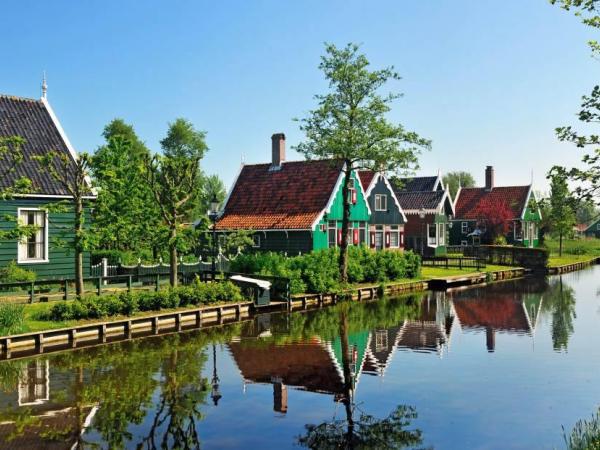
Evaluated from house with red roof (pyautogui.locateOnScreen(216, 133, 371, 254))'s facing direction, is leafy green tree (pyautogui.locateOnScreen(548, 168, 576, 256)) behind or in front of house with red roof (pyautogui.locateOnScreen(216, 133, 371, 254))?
in front

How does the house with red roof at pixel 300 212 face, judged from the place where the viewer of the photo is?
facing the viewer and to the right of the viewer

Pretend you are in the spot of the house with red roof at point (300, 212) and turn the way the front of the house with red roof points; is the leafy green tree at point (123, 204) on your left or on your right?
on your right

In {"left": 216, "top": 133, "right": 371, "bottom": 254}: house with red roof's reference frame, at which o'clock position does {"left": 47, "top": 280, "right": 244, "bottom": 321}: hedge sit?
The hedge is roughly at 2 o'clock from the house with red roof.

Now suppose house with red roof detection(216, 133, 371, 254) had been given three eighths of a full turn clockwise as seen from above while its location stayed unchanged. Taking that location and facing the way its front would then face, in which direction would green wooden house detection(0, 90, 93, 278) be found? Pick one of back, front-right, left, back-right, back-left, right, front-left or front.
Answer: front-left

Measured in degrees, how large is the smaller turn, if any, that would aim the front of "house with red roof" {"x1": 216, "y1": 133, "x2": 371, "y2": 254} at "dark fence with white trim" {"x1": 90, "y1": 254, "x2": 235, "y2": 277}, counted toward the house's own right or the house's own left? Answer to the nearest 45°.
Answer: approximately 90° to the house's own right

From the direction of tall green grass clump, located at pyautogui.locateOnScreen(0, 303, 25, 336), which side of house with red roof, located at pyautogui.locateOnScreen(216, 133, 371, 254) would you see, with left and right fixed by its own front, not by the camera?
right

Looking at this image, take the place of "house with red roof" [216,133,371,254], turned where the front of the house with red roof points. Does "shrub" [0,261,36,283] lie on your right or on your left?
on your right
